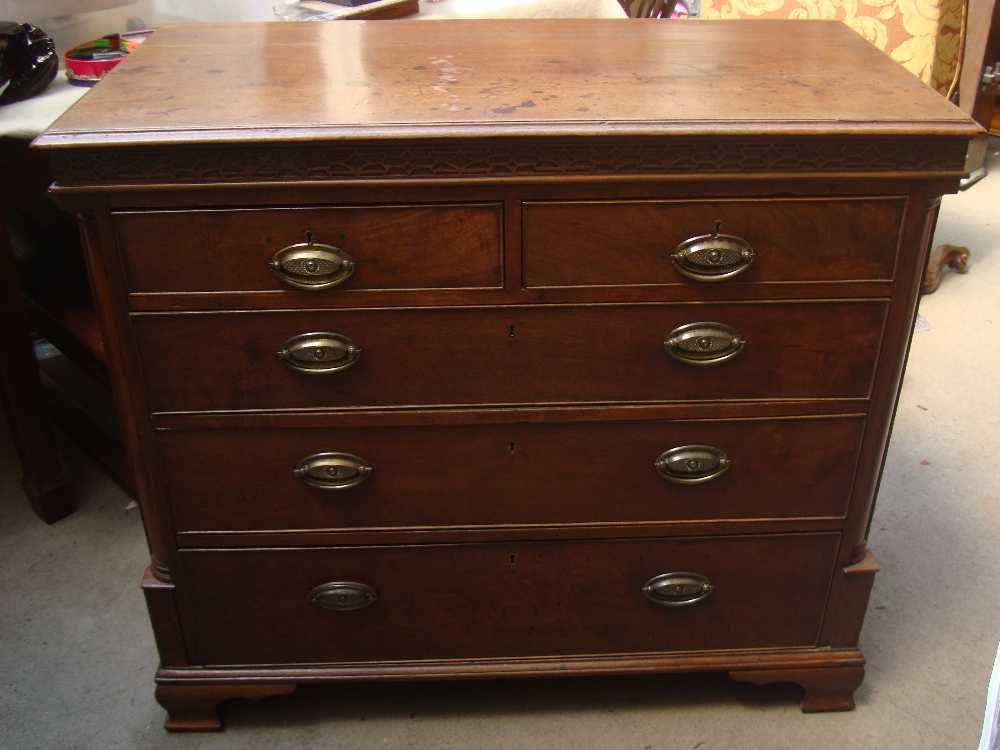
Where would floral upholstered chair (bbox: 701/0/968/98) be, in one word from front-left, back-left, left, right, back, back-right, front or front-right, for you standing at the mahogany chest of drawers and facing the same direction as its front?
back-left

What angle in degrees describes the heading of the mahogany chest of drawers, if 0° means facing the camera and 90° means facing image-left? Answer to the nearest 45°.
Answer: approximately 0°

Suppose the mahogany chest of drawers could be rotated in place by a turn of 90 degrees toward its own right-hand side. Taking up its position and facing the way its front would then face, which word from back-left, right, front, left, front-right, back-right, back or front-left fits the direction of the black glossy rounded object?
front-right
